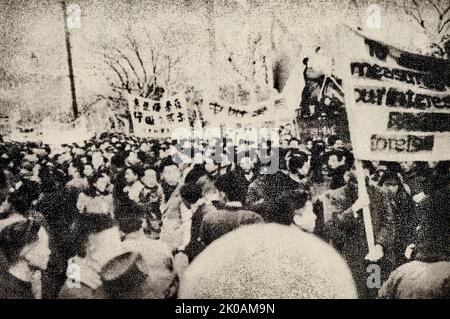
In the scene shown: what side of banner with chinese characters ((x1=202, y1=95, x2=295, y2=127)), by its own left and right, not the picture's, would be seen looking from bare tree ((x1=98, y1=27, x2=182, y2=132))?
right

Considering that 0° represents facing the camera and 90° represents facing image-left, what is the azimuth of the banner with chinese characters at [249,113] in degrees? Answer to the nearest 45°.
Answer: approximately 0°

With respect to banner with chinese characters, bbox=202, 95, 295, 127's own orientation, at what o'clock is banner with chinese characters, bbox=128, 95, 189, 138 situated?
banner with chinese characters, bbox=128, 95, 189, 138 is roughly at 3 o'clock from banner with chinese characters, bbox=202, 95, 295, 127.
